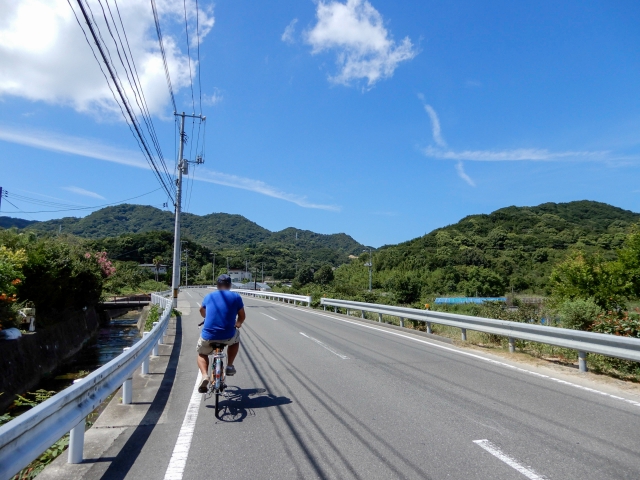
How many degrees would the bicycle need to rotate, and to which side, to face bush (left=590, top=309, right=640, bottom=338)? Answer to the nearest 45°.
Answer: approximately 90° to its right

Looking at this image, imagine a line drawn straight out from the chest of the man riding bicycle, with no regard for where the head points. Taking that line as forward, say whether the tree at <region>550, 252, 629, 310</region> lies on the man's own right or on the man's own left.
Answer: on the man's own right

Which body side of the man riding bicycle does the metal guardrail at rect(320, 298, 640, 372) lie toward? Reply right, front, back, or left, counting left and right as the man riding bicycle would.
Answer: right

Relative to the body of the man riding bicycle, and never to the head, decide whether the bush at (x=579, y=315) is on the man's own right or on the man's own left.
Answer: on the man's own right

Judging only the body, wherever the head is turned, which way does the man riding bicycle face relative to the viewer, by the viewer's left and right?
facing away from the viewer

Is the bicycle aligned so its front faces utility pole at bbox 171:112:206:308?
yes

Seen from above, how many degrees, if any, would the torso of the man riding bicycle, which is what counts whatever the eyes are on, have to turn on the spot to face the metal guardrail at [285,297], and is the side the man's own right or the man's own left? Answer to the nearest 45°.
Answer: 0° — they already face it

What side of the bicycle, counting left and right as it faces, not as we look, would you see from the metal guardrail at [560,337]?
right

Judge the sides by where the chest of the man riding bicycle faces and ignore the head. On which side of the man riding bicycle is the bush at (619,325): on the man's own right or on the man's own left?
on the man's own right

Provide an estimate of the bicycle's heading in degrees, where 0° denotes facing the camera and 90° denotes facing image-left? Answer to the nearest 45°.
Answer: approximately 180°
